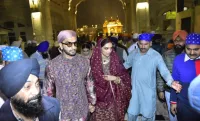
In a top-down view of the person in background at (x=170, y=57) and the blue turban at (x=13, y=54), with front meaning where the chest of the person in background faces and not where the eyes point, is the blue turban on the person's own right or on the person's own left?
on the person's own right

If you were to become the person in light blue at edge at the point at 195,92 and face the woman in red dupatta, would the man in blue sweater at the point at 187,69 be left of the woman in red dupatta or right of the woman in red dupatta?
right

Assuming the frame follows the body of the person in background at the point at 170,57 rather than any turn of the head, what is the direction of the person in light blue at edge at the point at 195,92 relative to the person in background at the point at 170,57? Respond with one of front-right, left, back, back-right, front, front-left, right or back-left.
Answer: front

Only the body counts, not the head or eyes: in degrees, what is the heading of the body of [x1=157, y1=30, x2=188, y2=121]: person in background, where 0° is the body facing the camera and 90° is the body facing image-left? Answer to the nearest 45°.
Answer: approximately 0°

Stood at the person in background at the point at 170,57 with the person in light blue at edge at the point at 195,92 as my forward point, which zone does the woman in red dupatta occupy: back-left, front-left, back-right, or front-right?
front-right

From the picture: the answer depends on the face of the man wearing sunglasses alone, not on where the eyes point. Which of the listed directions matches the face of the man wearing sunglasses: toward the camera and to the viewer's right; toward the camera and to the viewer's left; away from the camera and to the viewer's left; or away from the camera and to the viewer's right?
toward the camera and to the viewer's right
